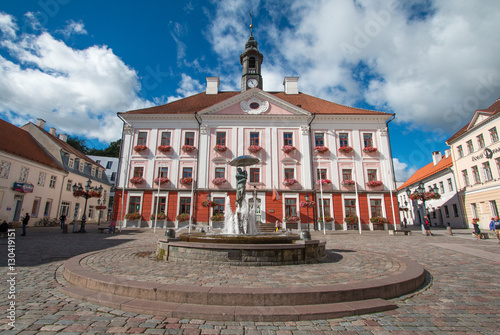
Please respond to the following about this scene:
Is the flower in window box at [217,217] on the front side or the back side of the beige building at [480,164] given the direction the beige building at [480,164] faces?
on the front side

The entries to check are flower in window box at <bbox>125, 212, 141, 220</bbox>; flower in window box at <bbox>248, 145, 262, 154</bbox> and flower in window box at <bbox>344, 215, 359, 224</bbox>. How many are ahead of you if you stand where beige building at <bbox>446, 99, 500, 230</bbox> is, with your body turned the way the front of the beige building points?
3

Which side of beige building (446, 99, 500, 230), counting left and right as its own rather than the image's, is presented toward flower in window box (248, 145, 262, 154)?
front

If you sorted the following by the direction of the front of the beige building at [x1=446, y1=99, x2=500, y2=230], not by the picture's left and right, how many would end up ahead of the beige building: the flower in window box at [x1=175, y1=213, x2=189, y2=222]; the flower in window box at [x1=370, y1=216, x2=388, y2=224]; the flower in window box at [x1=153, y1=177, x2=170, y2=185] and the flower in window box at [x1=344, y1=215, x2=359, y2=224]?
4

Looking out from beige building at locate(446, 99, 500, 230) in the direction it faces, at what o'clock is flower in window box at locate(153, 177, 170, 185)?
The flower in window box is roughly at 12 o'clock from the beige building.

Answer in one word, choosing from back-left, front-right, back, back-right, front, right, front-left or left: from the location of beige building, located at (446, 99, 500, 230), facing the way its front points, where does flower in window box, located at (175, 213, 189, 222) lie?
front

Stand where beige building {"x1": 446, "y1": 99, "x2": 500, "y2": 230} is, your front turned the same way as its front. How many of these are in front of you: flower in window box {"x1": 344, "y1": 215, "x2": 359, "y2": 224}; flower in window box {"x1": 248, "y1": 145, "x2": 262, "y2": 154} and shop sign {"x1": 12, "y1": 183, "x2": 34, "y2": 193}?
3

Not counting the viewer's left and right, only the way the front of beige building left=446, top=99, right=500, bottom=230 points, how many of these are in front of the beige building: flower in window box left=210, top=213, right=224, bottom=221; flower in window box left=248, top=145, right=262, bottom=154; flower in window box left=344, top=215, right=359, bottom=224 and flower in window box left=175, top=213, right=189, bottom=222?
4

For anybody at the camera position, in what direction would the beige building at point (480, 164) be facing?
facing the viewer and to the left of the viewer

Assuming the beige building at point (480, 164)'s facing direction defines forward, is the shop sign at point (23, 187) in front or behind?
in front

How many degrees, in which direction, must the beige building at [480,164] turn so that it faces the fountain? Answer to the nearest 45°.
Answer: approximately 45° to its left

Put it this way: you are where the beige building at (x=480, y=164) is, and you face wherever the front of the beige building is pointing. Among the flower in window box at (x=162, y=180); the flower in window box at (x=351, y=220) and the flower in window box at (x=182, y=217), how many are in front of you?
3

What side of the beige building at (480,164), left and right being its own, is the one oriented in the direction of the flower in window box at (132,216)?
front
